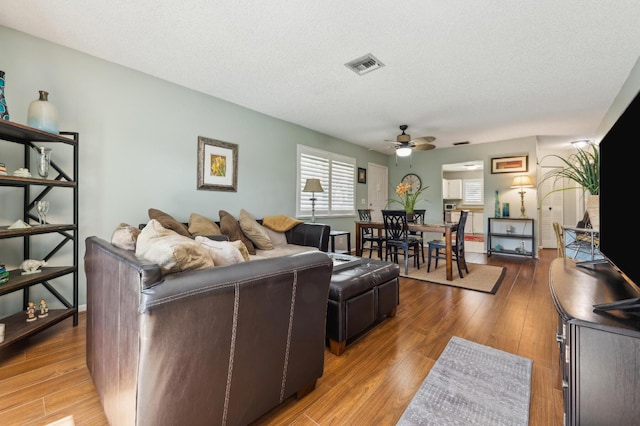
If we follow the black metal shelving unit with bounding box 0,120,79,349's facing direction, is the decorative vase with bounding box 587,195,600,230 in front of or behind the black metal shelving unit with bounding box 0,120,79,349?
in front

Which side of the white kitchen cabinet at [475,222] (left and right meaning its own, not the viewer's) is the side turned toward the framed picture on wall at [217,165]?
front

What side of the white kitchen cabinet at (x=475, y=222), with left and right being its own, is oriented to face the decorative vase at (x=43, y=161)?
front

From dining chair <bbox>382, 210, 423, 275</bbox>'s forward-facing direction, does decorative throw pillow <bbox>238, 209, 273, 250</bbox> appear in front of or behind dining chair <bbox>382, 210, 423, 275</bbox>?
behind

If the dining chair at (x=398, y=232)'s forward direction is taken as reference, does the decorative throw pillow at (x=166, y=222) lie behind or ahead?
behind

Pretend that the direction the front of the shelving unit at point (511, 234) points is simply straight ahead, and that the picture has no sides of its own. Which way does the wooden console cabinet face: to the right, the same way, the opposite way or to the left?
to the right

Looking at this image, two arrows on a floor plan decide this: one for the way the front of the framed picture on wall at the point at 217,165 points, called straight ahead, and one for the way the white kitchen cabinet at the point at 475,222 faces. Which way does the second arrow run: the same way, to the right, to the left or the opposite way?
to the right

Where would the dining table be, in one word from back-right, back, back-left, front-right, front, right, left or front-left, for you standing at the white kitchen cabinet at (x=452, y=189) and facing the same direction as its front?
front

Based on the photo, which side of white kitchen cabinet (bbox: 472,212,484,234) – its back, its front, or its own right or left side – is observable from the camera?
front

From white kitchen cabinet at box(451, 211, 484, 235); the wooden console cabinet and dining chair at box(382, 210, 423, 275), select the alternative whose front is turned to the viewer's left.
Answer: the wooden console cabinet

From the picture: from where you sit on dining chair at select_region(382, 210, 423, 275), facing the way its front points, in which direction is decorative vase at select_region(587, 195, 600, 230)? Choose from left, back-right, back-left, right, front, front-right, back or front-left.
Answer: right

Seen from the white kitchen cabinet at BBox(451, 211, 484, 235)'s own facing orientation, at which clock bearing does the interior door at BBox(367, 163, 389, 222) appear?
The interior door is roughly at 1 o'clock from the white kitchen cabinet.

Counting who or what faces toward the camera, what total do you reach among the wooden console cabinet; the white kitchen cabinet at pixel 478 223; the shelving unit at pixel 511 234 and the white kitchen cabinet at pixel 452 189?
3

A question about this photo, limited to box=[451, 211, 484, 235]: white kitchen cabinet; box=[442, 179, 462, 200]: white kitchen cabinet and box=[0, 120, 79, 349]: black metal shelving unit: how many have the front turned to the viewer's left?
0

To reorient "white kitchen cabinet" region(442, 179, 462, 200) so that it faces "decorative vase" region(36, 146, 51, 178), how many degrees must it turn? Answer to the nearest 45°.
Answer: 0° — it already faces it

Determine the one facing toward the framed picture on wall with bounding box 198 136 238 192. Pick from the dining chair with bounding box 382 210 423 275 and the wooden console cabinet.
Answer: the wooden console cabinet

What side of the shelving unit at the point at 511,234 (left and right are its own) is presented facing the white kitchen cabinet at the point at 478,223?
back

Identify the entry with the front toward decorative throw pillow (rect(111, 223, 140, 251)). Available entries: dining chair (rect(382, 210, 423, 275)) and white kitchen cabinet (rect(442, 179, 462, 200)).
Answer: the white kitchen cabinet

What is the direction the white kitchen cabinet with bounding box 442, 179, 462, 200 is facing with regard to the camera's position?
facing the viewer
